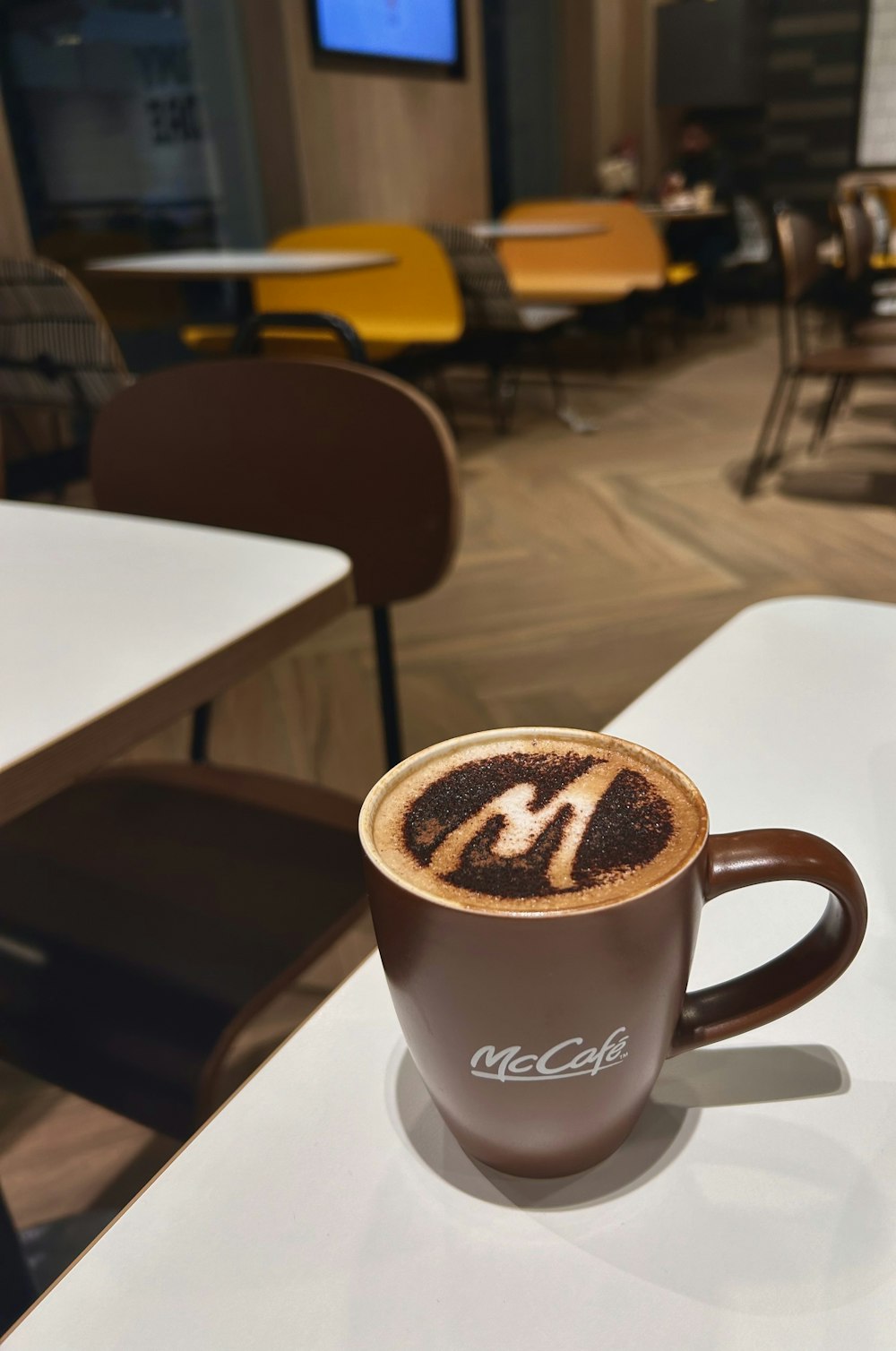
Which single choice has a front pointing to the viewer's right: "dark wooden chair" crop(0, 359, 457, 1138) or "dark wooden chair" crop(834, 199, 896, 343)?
"dark wooden chair" crop(834, 199, 896, 343)

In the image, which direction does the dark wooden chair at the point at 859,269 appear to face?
to the viewer's right

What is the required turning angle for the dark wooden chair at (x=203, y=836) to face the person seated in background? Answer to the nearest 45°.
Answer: approximately 180°

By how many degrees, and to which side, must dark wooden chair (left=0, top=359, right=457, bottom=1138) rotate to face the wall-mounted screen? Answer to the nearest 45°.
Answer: approximately 135° to its right

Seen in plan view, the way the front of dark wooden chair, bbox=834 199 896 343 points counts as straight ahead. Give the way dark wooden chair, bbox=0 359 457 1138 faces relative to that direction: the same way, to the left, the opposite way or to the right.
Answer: to the right

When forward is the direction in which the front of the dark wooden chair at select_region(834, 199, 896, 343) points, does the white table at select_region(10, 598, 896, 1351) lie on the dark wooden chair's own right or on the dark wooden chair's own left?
on the dark wooden chair's own right

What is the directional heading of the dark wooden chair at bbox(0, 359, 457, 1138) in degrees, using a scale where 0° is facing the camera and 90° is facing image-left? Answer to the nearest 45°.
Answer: approximately 45°

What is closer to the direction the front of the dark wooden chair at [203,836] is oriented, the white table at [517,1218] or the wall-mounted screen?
the white table
